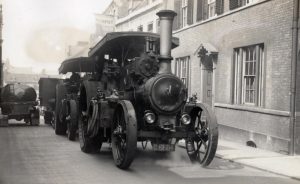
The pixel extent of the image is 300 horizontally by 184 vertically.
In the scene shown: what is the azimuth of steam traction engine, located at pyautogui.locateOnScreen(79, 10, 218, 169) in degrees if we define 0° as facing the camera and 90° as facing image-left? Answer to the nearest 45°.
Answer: approximately 315°

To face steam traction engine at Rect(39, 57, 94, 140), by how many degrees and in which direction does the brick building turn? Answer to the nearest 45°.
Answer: approximately 45° to its right

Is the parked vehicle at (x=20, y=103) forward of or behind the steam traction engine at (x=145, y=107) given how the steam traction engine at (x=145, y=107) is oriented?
behind

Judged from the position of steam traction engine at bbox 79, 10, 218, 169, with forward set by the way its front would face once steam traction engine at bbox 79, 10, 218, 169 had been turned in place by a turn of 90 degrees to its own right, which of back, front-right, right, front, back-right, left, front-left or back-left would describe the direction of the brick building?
back

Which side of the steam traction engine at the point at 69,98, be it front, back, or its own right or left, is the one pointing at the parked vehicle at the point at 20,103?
back

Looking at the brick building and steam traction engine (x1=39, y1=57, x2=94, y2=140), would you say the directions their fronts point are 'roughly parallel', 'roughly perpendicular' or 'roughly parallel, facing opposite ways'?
roughly perpendicular

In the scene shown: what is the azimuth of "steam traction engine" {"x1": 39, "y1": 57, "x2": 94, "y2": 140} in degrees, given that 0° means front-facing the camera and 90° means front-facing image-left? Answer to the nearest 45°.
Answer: approximately 315°

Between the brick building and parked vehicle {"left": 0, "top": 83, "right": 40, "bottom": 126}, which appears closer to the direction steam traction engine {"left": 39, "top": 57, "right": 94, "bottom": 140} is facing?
the brick building

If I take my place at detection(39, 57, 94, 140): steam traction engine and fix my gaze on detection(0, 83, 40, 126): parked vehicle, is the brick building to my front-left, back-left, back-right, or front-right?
back-right

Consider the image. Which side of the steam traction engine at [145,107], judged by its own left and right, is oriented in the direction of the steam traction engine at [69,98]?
back

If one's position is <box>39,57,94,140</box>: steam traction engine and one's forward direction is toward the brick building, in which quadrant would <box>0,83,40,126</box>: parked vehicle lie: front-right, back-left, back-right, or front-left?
back-left

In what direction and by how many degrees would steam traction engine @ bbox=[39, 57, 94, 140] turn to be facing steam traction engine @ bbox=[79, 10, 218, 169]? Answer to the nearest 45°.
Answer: approximately 45° to its right
